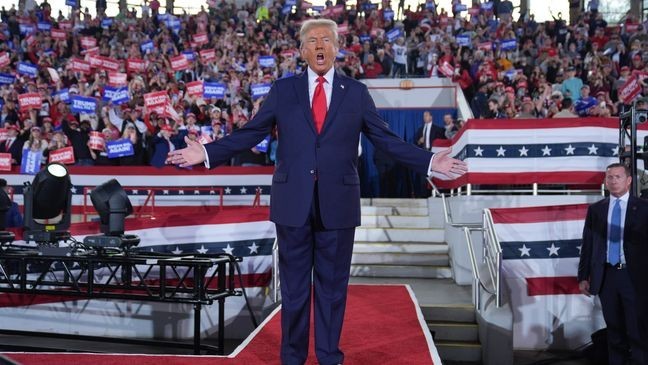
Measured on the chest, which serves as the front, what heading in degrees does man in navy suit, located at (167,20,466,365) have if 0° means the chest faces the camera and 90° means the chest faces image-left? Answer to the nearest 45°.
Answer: approximately 0°

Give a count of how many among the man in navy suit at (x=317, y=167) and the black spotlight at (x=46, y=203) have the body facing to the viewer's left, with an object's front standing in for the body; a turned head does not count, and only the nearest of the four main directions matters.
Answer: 0

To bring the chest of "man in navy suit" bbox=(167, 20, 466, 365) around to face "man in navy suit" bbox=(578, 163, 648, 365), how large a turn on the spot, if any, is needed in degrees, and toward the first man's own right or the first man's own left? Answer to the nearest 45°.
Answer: approximately 135° to the first man's own left
